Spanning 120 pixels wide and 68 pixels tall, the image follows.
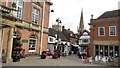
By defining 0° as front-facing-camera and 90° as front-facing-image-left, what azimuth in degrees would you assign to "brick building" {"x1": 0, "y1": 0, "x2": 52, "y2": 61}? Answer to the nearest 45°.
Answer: approximately 315°

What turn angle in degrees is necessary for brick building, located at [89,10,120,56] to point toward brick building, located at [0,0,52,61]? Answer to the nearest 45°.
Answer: approximately 45° to its right

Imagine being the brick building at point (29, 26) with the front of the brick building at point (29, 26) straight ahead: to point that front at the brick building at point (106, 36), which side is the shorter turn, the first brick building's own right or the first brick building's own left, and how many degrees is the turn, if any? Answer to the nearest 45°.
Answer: approximately 45° to the first brick building's own left
